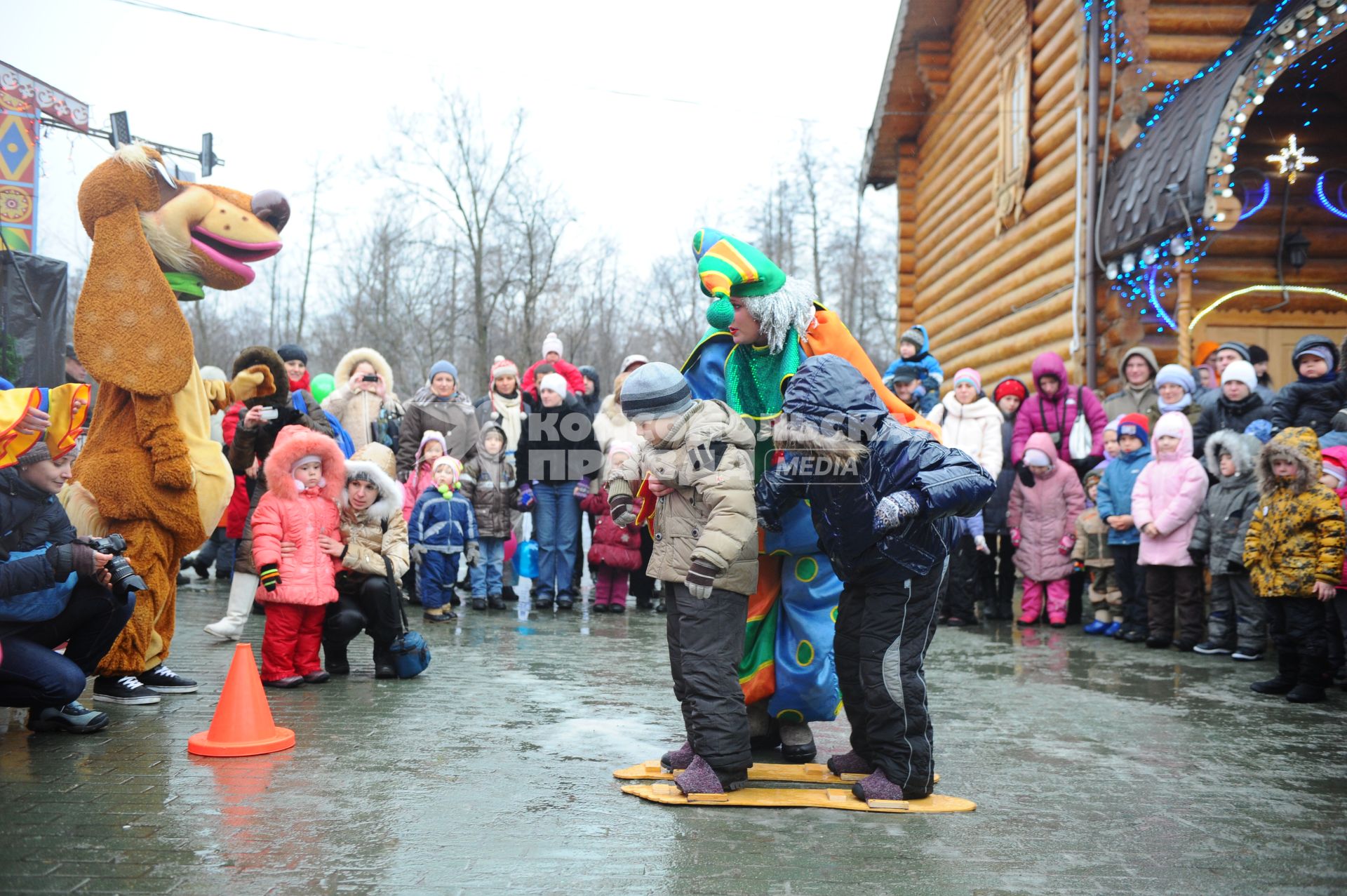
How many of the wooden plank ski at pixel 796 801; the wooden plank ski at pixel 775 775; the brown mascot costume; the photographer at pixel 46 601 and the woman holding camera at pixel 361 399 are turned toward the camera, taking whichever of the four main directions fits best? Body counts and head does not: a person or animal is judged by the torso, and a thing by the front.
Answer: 1

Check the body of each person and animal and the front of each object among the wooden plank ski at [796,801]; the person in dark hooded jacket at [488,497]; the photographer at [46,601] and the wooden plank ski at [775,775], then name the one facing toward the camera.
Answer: the person in dark hooded jacket

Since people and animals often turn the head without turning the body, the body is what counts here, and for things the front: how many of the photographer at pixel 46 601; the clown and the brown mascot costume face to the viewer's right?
2

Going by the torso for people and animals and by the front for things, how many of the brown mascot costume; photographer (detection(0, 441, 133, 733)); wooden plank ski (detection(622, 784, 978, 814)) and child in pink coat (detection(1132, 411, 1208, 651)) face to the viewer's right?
2

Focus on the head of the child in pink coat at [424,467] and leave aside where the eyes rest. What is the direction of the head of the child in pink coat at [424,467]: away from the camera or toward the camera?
toward the camera

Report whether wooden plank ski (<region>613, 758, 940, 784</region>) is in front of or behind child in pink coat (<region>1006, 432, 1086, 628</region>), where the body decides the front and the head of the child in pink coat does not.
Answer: in front

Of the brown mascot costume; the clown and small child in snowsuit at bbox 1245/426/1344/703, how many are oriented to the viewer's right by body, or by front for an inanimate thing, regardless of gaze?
1

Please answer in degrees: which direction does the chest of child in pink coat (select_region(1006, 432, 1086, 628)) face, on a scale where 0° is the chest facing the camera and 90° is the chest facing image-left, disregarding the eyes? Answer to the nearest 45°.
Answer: approximately 0°

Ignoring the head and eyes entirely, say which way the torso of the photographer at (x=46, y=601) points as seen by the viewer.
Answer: to the viewer's right

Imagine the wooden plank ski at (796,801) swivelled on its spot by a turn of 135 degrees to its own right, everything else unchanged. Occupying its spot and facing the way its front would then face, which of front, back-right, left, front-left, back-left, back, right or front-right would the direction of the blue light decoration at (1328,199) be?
front

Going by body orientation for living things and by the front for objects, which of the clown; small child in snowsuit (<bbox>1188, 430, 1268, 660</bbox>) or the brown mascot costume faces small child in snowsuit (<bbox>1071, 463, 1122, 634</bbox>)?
the brown mascot costume

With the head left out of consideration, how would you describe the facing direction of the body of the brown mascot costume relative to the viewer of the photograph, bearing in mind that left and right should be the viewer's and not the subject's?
facing to the right of the viewer

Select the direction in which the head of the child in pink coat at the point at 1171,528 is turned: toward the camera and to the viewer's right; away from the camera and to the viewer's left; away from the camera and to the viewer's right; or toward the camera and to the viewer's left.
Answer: toward the camera and to the viewer's left

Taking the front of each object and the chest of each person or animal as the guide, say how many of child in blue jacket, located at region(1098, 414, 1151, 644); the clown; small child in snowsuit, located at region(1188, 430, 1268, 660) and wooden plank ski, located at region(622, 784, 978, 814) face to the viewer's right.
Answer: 0

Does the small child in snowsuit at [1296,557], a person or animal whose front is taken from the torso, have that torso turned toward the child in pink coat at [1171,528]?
no

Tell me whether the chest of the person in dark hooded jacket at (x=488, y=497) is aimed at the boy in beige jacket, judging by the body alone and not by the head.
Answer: yes

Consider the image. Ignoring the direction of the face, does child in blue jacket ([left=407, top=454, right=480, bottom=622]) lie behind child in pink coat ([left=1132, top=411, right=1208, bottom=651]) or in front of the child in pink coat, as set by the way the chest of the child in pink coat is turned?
in front
